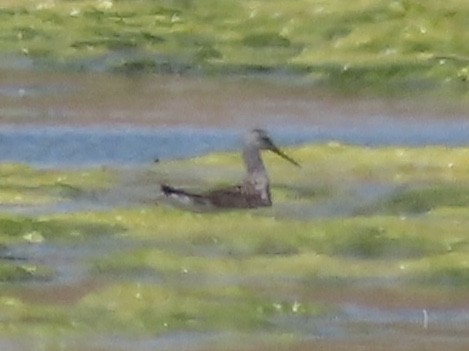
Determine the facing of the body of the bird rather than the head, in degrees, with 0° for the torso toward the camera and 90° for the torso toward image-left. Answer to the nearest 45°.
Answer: approximately 270°
